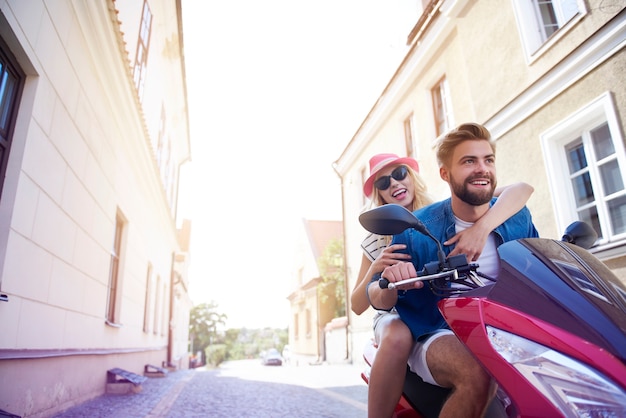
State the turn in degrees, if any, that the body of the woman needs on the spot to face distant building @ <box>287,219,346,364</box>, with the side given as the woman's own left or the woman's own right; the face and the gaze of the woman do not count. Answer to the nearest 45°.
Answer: approximately 135° to the woman's own left

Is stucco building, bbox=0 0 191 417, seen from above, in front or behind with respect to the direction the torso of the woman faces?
behind

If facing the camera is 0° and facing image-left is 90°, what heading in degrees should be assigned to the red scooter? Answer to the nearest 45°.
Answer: approximately 315°

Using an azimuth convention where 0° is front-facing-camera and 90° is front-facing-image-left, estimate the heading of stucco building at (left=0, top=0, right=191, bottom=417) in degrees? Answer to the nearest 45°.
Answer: approximately 270°

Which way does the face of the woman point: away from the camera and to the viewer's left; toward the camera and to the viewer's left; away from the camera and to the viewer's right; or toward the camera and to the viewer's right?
toward the camera and to the viewer's right

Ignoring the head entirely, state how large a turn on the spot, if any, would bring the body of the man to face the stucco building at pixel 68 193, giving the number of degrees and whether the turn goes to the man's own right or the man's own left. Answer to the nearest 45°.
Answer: approximately 135° to the man's own right

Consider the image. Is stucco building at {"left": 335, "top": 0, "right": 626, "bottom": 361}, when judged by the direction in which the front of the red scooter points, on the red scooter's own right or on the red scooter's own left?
on the red scooter's own left

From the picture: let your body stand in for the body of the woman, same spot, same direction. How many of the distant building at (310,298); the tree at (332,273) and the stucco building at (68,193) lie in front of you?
0

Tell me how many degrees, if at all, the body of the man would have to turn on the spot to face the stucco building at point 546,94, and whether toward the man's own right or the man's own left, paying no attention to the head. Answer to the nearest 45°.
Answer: approximately 135° to the man's own left

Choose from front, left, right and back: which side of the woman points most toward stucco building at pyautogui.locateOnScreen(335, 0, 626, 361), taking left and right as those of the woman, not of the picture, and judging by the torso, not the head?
left

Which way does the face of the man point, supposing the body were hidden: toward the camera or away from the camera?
toward the camera

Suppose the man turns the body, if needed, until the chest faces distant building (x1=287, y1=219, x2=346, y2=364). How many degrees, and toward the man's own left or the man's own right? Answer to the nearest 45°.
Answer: approximately 135° to the man's own left

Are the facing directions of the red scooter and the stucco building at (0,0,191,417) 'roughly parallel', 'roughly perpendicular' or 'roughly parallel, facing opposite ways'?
roughly perpendicular

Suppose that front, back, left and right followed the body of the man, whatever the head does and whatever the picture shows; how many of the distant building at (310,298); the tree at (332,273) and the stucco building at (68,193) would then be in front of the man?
0

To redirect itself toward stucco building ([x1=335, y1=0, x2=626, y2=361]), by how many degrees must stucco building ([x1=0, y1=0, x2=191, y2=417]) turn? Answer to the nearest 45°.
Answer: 0° — it already faces it

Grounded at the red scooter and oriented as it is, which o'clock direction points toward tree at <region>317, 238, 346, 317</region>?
The tree is roughly at 7 o'clock from the red scooter.

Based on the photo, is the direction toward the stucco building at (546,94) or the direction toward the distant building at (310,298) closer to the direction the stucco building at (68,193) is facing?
the stucco building
